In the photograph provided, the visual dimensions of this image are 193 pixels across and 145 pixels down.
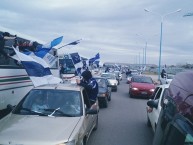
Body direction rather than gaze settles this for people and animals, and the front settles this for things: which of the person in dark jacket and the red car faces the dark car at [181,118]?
the red car

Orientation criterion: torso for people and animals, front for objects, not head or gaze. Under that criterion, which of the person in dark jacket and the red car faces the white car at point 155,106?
the red car

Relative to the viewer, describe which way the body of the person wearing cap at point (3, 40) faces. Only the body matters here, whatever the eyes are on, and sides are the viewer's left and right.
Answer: facing to the right of the viewer

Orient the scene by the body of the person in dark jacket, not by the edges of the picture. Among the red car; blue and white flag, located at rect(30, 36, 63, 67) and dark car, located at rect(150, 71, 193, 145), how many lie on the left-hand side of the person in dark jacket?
1

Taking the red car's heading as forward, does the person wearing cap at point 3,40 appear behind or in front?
in front

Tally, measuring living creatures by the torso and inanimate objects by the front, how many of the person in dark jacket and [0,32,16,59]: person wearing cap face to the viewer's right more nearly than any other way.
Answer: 1

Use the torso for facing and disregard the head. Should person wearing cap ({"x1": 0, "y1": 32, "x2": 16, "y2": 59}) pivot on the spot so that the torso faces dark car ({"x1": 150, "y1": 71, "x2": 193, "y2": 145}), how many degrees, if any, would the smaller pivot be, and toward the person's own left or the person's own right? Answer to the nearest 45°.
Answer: approximately 90° to the person's own right
